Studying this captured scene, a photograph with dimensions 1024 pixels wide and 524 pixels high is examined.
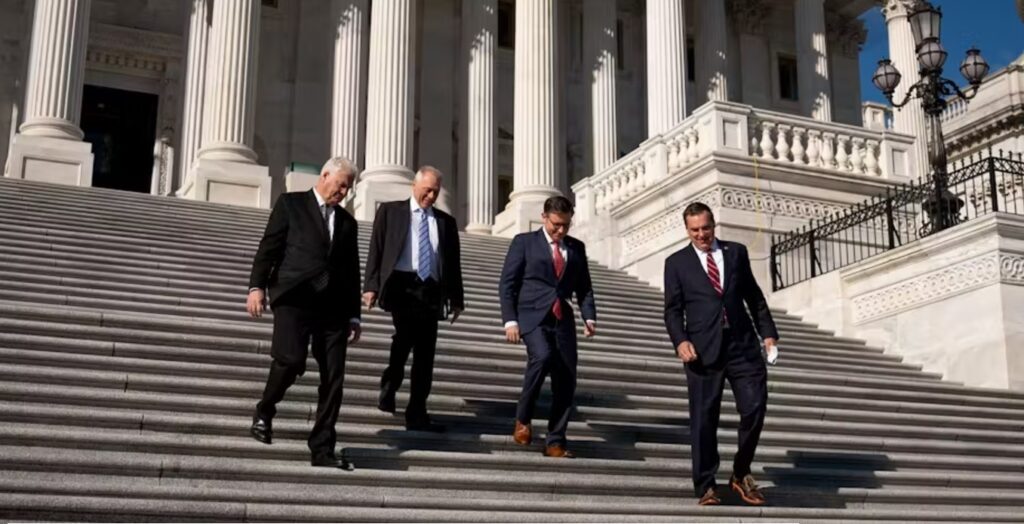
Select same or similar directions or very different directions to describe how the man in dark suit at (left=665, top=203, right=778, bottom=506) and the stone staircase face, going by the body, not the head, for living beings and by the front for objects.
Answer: same or similar directions

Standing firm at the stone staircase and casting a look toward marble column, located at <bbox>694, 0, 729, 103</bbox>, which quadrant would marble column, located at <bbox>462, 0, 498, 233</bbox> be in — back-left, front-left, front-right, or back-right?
front-left

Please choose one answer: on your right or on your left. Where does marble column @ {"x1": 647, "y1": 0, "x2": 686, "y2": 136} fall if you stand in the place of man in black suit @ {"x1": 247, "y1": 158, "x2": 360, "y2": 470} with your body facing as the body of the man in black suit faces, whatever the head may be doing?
on your left

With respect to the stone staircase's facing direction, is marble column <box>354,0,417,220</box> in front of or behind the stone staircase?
behind

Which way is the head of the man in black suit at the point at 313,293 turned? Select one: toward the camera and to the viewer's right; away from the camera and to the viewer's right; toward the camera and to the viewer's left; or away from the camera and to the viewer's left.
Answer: toward the camera and to the viewer's right

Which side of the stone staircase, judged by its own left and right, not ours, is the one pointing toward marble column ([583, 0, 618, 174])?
back

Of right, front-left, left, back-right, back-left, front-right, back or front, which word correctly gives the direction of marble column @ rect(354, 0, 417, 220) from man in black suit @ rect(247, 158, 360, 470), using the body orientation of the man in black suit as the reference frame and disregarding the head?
back-left

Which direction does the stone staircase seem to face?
toward the camera

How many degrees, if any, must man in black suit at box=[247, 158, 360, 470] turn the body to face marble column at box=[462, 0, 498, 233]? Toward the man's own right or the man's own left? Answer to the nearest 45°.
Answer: approximately 135° to the man's own left

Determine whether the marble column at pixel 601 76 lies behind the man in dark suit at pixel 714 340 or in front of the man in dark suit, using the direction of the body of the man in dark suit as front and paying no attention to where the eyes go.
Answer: behind

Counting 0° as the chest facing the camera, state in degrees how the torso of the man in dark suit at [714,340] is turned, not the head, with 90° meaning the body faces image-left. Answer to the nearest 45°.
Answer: approximately 0°

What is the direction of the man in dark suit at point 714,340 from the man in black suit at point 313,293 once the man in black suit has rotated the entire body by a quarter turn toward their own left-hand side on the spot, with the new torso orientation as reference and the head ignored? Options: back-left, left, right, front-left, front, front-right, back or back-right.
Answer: front-right

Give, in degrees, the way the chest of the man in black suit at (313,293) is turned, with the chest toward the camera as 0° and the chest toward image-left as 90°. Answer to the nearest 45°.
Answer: approximately 315°
